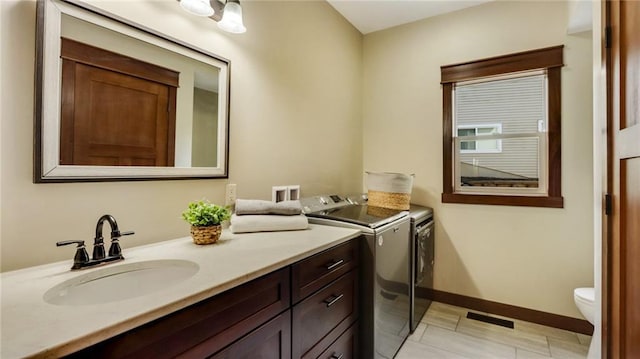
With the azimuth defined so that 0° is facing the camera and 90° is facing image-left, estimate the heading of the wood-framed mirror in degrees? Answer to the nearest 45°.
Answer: approximately 315°

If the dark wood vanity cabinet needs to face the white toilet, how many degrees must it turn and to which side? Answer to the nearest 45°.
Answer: approximately 45° to its left

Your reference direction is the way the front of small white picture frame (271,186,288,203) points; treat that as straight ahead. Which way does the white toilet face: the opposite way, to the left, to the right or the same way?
the opposite way

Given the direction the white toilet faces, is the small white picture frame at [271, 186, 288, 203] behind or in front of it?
in front

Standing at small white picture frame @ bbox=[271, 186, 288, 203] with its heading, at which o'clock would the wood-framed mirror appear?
The wood-framed mirror is roughly at 3 o'clock from the small white picture frame.

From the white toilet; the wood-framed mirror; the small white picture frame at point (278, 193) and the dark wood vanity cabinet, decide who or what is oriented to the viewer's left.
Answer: the white toilet

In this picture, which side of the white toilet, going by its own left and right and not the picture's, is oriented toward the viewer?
left

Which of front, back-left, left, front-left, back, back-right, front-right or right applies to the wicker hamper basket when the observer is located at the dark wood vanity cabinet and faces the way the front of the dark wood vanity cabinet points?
left

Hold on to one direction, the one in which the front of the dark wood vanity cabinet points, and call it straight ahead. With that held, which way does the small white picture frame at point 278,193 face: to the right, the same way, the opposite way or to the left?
the same way

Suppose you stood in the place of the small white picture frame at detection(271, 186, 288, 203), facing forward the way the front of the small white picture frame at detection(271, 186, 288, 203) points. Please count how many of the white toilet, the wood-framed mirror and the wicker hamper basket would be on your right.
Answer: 1

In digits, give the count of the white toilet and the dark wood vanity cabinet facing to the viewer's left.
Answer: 1

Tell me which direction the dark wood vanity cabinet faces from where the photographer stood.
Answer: facing the viewer and to the right of the viewer

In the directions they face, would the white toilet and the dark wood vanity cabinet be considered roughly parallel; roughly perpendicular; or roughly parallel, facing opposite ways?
roughly parallel, facing opposite ways
